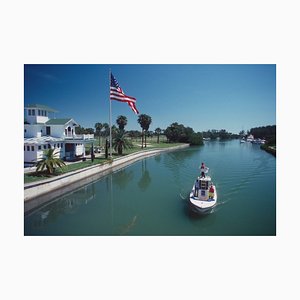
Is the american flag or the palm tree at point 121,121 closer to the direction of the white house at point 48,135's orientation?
the american flag

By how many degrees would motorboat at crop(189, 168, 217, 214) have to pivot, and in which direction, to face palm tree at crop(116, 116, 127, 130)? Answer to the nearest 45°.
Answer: approximately 135° to its right

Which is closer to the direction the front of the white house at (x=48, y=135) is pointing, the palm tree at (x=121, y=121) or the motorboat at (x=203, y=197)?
the motorboat

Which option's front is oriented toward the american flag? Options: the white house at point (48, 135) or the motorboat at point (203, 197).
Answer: the white house

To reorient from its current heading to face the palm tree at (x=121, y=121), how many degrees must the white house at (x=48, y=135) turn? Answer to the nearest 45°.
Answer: approximately 90° to its left

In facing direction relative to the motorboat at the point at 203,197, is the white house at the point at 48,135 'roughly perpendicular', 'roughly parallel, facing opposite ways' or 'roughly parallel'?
roughly perpendicular

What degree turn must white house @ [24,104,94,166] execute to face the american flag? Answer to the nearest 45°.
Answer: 0° — it already faces it
